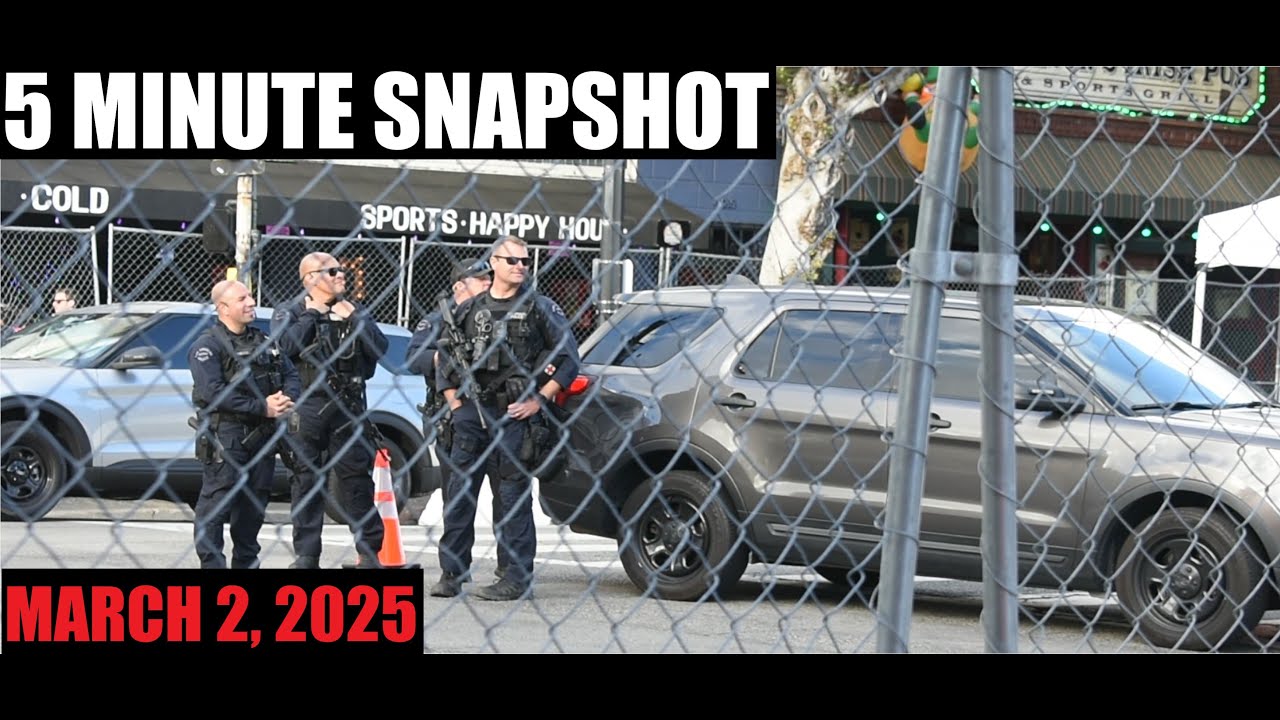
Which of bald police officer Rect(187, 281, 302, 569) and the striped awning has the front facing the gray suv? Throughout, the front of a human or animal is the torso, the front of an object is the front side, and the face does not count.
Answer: the striped awning

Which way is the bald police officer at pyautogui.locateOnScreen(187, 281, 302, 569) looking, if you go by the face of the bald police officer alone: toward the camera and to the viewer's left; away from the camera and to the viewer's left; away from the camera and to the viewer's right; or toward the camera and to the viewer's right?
toward the camera and to the viewer's right

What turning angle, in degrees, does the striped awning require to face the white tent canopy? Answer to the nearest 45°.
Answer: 0° — it already faces it

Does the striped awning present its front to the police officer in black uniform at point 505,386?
yes

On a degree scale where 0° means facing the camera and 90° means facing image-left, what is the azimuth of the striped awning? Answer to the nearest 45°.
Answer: approximately 0°

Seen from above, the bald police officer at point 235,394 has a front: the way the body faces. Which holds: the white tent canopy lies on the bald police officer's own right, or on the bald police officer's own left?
on the bald police officer's own left

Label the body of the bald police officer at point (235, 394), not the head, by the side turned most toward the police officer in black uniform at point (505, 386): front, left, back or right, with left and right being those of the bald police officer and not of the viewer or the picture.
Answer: left
